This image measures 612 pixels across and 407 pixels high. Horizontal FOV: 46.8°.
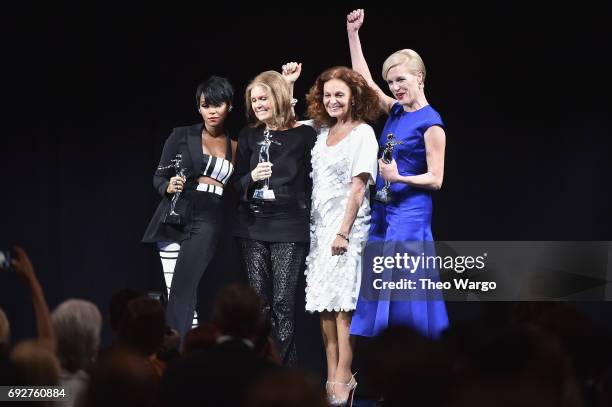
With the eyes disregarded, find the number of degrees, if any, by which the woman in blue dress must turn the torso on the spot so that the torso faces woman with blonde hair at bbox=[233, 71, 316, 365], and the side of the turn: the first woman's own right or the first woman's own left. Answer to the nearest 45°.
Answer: approximately 45° to the first woman's own right

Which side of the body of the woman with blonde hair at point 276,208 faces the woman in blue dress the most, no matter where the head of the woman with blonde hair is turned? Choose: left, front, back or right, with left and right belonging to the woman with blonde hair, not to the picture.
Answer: left

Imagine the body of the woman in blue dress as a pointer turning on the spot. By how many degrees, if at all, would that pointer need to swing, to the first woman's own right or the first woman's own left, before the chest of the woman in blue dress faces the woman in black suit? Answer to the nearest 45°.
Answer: approximately 45° to the first woman's own right

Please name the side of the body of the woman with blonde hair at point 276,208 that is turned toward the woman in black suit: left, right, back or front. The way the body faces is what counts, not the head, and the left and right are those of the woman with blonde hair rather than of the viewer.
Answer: right
